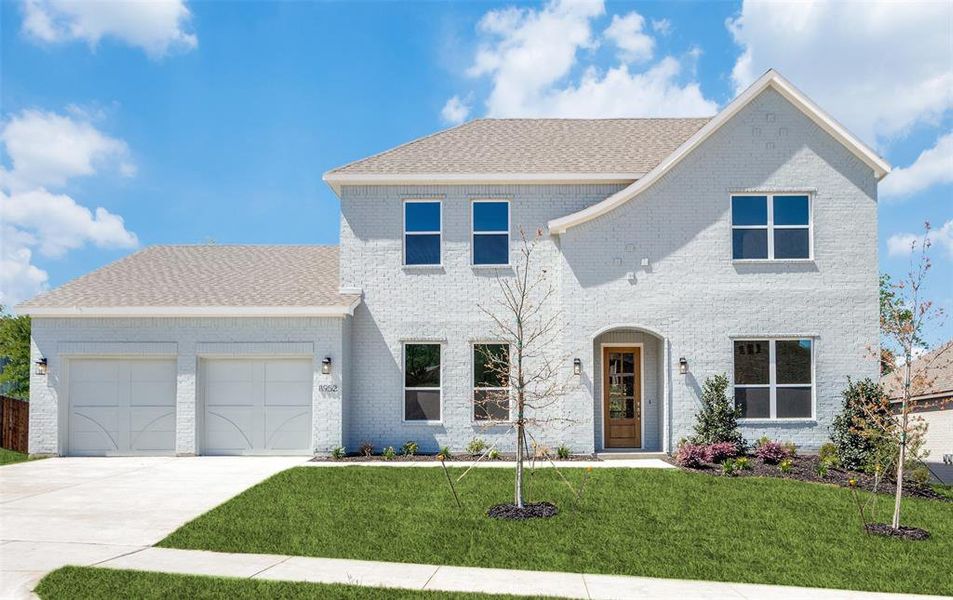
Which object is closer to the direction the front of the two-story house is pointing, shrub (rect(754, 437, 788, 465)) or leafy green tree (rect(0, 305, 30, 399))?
the shrub

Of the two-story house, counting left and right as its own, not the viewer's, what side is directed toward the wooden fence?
right

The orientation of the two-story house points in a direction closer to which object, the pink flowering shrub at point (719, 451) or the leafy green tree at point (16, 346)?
the pink flowering shrub

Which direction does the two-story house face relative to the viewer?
toward the camera

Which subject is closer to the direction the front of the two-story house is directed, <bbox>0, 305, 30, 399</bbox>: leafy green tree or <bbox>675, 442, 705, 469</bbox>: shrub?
the shrub
